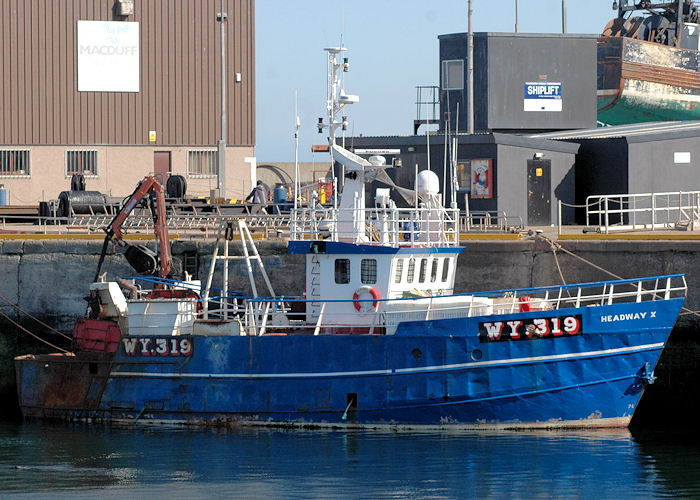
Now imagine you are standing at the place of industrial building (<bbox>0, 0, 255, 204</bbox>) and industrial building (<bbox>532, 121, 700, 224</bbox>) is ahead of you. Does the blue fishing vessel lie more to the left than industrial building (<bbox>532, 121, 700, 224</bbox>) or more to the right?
right

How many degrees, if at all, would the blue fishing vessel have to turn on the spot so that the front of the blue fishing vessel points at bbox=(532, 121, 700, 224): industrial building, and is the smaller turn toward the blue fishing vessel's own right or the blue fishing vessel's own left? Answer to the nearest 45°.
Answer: approximately 45° to the blue fishing vessel's own left

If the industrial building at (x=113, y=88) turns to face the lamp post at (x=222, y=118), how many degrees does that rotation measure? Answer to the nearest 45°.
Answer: approximately 45° to its left

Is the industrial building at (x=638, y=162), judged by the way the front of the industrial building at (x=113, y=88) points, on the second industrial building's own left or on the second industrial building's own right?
on the second industrial building's own left

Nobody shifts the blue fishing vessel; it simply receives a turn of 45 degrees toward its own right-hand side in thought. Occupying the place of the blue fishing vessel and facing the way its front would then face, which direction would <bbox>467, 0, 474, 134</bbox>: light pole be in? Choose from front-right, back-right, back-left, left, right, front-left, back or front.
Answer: back-left

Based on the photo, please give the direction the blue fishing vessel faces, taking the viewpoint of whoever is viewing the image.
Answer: facing to the right of the viewer

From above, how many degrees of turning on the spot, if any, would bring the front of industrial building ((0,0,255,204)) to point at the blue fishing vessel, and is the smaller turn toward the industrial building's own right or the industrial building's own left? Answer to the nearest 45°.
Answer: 0° — it already faces it

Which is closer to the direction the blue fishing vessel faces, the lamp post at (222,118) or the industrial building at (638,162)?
the industrial building

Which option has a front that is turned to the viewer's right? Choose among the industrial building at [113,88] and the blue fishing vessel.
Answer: the blue fishing vessel

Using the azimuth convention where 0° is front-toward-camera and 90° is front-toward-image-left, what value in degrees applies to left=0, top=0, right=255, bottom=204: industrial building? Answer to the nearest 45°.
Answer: approximately 0°

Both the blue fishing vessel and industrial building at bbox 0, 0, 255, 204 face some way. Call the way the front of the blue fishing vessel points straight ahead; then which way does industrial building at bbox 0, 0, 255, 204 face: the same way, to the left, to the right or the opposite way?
to the right

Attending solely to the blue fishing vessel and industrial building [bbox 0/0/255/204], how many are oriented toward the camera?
1
